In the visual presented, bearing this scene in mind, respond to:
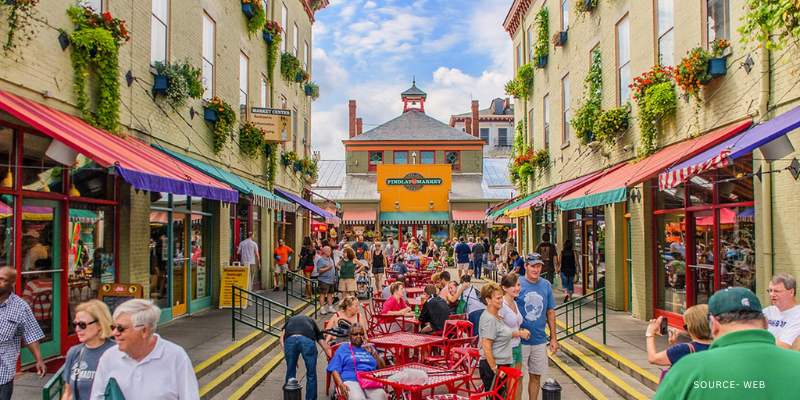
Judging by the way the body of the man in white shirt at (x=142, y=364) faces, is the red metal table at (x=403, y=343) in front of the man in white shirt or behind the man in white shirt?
behind

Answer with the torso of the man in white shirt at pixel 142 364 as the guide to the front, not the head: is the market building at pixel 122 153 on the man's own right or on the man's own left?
on the man's own right

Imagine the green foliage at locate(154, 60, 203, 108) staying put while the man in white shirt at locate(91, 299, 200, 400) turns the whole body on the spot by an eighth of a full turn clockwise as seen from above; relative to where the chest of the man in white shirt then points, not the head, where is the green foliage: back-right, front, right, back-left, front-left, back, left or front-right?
right

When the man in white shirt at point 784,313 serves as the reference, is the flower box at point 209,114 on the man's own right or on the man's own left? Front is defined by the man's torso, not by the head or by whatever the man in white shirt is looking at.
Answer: on the man's own right

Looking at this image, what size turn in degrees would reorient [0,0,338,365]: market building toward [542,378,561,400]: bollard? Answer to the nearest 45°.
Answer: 0° — it already faces it

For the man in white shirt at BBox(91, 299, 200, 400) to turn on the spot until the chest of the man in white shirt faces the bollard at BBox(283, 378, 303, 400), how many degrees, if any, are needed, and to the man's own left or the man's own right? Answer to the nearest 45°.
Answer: approximately 180°

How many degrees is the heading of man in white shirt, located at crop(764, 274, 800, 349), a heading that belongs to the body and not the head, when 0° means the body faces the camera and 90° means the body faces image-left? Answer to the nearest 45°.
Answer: approximately 45°
